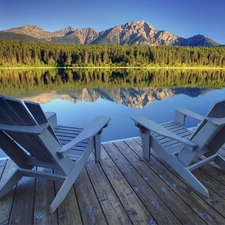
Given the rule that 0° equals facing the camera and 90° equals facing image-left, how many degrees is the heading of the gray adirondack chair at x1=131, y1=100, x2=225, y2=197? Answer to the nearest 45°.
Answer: approximately 135°

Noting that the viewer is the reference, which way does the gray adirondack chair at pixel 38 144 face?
facing away from the viewer and to the right of the viewer

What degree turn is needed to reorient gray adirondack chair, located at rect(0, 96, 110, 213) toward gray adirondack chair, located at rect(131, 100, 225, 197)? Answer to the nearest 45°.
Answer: approximately 45° to its right

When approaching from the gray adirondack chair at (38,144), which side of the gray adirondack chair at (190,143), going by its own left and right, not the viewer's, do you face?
left
